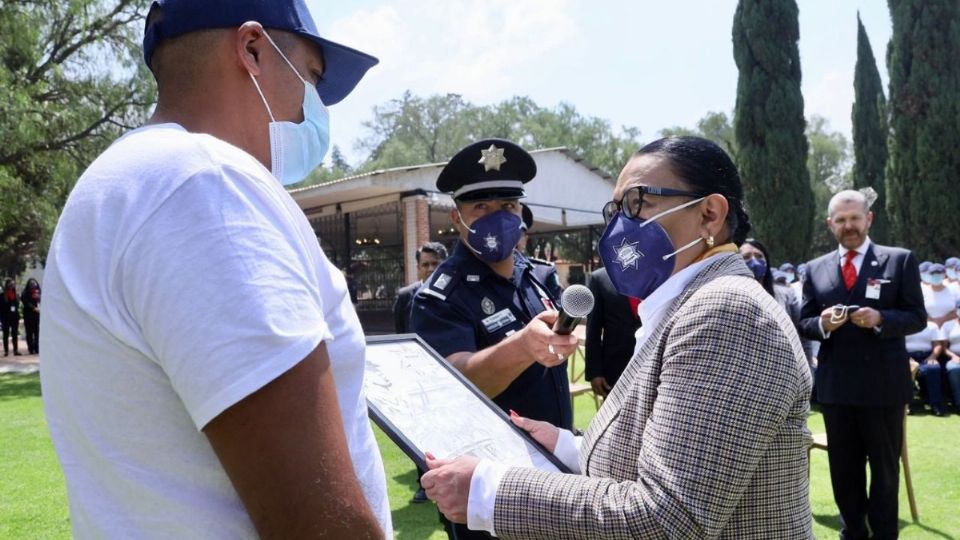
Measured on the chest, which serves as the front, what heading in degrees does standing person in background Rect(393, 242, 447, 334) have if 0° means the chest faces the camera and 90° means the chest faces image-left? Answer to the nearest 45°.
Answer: approximately 0°

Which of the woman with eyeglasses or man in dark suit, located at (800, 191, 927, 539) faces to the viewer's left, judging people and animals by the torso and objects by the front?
the woman with eyeglasses

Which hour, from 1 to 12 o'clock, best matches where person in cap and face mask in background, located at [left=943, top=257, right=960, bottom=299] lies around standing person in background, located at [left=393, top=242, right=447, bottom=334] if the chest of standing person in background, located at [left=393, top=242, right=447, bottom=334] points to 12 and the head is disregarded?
person in cap and face mask in background, located at [left=943, top=257, right=960, bottom=299] is roughly at 8 o'clock from standing person in background, located at [left=393, top=242, right=447, bottom=334].

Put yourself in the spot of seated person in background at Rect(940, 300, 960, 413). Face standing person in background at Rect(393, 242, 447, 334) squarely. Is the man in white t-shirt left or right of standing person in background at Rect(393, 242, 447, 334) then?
left

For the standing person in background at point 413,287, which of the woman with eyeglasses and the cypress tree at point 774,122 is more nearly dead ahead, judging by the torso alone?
the woman with eyeglasses

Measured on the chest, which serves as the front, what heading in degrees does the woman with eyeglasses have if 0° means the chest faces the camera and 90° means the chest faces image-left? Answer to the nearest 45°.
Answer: approximately 90°

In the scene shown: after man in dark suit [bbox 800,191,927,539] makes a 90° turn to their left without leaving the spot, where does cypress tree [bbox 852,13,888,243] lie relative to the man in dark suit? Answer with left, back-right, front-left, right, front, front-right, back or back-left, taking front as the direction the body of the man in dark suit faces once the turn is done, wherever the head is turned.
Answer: left

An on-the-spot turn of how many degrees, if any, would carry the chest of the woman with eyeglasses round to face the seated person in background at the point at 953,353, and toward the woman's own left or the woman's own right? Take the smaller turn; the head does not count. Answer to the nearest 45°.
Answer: approximately 135° to the woman's own right

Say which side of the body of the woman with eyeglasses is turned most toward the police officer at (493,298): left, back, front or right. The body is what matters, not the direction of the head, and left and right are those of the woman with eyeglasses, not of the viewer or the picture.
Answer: right

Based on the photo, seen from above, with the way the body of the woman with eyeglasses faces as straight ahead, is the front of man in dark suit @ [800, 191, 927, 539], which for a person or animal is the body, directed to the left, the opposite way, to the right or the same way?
to the left

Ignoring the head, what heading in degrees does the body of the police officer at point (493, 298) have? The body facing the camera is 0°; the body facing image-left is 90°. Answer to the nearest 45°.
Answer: approximately 315°
